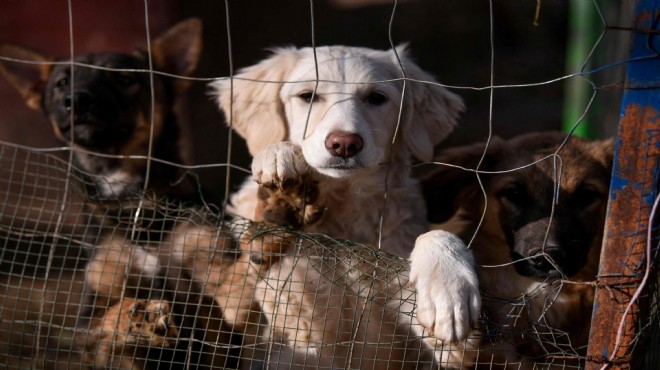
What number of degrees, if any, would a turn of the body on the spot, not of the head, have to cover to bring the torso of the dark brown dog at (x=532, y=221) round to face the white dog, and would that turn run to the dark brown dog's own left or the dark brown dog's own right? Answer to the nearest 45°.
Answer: approximately 90° to the dark brown dog's own right

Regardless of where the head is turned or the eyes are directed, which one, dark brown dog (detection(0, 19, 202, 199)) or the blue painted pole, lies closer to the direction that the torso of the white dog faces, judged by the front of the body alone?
the blue painted pole

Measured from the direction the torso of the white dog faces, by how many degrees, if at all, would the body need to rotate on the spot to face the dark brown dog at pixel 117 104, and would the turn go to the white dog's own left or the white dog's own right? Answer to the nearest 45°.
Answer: approximately 135° to the white dog's own right

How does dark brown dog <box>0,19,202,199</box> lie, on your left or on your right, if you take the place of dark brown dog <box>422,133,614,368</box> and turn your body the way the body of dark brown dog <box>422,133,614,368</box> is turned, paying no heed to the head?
on your right

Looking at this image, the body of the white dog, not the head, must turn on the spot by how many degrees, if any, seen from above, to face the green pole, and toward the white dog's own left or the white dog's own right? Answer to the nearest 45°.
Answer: approximately 135° to the white dog's own left

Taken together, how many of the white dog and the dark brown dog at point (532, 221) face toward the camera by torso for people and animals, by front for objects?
2

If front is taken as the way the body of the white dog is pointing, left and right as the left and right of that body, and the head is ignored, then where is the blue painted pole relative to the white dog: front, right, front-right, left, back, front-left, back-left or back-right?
front-left

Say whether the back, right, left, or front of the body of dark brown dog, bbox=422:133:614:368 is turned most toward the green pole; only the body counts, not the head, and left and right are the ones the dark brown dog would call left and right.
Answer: back

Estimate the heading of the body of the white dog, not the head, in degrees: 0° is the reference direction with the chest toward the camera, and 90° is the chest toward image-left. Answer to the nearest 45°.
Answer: approximately 0°
